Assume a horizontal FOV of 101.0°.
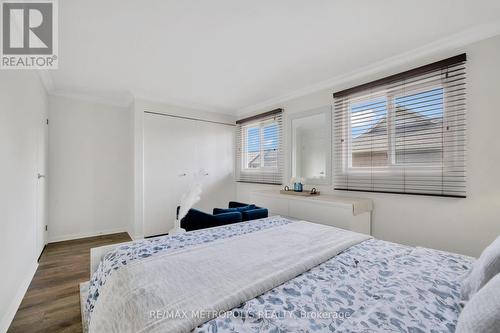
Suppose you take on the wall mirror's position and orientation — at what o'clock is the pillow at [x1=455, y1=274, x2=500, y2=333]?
The pillow is roughly at 10 o'clock from the wall mirror.

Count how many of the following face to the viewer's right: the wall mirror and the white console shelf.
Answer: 0

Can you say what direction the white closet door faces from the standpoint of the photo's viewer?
facing the viewer and to the right of the viewer

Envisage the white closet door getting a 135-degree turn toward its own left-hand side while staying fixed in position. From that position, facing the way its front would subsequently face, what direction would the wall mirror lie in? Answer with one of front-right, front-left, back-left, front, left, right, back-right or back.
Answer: back-right

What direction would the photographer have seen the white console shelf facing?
facing the viewer and to the left of the viewer

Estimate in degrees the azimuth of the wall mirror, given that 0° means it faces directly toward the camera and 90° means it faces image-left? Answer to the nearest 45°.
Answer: approximately 45°

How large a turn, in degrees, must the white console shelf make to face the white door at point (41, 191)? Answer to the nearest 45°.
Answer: approximately 45° to its right

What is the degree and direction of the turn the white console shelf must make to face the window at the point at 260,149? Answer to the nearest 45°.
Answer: approximately 90° to its right
